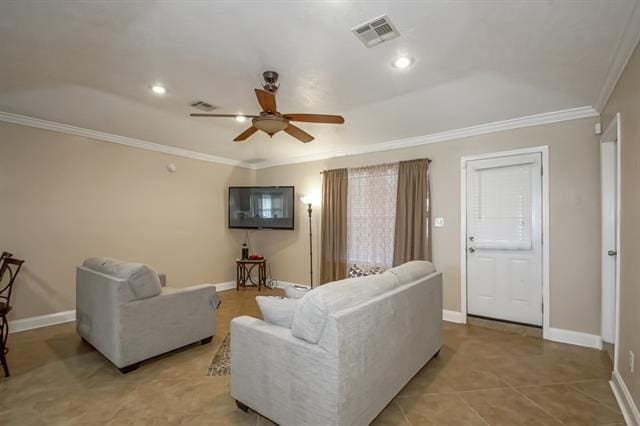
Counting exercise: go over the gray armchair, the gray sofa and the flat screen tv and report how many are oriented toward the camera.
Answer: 1

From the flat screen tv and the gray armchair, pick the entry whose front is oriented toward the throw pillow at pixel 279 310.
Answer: the flat screen tv

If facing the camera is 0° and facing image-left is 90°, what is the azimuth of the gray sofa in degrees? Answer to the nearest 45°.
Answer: approximately 135°

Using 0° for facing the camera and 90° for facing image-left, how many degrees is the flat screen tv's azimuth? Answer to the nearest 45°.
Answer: approximately 0°

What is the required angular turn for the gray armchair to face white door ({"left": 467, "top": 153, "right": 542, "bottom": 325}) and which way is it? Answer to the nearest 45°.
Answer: approximately 45° to its right

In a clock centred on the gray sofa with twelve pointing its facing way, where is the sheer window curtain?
The sheer window curtain is roughly at 2 o'clock from the gray sofa.

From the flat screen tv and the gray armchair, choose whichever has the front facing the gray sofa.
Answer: the flat screen tv

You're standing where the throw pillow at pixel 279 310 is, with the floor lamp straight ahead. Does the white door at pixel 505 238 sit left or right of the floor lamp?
right

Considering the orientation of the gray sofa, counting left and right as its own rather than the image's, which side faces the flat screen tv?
front

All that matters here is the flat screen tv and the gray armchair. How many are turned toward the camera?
1

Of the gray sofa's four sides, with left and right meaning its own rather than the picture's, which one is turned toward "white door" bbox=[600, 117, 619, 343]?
right

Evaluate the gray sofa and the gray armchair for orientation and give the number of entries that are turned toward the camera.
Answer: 0

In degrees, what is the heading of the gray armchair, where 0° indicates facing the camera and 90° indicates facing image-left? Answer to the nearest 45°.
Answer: approximately 225°

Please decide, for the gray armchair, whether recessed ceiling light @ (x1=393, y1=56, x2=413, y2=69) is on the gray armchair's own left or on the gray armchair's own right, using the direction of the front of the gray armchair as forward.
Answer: on the gray armchair's own right
